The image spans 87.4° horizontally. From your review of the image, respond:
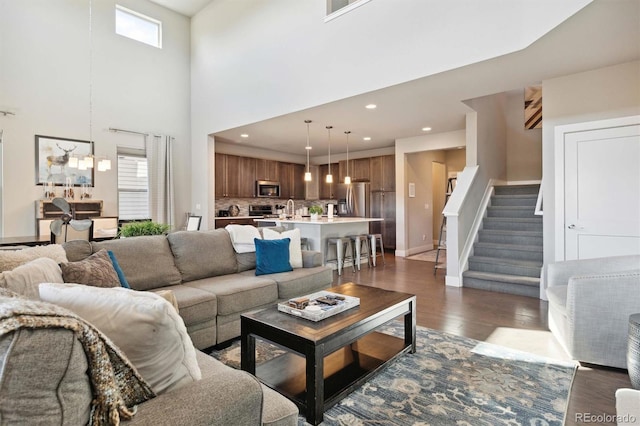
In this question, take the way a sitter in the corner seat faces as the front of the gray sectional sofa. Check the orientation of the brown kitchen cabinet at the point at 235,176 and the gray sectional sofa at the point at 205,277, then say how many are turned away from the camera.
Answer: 0

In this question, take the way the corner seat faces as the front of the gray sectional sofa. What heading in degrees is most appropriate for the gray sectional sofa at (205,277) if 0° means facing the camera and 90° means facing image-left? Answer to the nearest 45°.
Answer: approximately 315°

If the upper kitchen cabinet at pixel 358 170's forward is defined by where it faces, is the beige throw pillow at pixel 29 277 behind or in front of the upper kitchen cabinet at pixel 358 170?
in front

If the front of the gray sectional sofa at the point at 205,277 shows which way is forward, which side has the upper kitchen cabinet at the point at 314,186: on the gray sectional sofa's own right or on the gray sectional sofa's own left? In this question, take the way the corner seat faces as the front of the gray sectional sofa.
on the gray sectional sofa's own left

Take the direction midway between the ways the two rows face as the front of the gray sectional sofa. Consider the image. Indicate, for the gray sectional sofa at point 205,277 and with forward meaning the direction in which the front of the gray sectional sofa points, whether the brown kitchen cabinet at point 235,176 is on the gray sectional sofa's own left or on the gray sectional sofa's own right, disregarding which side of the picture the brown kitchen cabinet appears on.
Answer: on the gray sectional sofa's own left

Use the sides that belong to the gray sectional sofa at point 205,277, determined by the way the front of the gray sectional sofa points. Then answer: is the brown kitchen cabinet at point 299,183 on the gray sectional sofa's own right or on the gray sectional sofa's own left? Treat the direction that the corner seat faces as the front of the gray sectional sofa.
on the gray sectional sofa's own left

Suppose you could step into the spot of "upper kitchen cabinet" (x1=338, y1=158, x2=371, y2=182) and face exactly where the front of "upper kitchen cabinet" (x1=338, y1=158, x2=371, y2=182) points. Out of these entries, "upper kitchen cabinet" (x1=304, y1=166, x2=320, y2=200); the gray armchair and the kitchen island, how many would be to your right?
1

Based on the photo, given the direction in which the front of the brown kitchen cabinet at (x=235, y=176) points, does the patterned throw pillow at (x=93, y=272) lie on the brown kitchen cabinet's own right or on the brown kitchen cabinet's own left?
on the brown kitchen cabinet's own right

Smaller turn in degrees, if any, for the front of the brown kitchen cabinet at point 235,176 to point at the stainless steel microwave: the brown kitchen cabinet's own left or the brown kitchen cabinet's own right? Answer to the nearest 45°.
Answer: approximately 90° to the brown kitchen cabinet's own left

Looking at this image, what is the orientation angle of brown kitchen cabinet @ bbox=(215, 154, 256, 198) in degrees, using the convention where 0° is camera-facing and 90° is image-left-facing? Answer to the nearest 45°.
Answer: approximately 315°

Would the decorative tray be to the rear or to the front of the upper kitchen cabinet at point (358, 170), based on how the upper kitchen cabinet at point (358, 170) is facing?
to the front

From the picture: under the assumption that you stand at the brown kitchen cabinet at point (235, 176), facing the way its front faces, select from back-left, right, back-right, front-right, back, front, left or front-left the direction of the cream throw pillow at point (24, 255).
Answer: front-right

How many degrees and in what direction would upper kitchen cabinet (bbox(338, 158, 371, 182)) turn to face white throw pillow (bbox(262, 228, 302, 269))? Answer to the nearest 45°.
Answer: approximately 45° to its left
